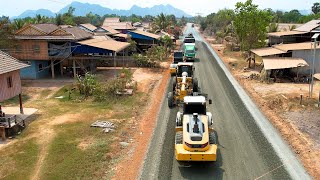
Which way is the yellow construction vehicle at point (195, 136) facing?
away from the camera

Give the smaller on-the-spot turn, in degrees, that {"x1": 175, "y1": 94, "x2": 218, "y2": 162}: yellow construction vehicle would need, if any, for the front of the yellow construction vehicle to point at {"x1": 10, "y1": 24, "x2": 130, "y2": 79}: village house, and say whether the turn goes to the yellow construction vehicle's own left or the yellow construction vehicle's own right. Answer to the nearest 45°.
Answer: approximately 45° to the yellow construction vehicle's own left

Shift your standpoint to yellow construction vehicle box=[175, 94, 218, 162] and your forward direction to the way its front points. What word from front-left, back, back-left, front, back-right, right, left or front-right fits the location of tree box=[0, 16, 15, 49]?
front-left

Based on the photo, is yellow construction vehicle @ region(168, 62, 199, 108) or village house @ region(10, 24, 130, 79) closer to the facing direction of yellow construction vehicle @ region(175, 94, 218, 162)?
the yellow construction vehicle

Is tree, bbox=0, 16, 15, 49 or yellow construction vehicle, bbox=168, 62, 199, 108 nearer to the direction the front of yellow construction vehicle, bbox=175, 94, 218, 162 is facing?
the yellow construction vehicle

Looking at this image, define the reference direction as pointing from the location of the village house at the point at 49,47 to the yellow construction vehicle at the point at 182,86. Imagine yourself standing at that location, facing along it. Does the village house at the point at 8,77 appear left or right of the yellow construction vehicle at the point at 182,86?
right

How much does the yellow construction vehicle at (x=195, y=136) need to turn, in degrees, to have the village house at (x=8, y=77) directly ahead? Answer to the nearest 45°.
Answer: approximately 45° to its left

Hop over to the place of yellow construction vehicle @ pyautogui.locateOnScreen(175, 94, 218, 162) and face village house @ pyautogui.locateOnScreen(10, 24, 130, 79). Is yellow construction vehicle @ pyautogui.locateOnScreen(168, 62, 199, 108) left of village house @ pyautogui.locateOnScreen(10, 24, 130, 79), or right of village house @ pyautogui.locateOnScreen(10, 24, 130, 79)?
right

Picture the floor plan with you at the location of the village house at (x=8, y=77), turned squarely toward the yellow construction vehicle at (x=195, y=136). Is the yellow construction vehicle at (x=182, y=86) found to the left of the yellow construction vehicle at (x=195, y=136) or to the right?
left

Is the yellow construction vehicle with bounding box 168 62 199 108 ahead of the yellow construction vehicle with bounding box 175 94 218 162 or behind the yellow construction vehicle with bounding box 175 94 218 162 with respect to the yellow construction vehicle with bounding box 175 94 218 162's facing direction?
ahead
